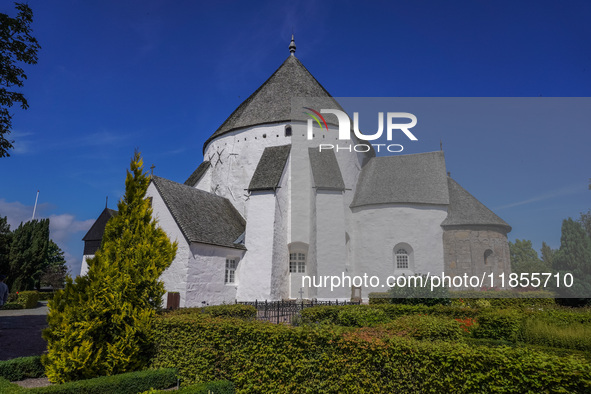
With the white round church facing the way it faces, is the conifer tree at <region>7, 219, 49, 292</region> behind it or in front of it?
in front

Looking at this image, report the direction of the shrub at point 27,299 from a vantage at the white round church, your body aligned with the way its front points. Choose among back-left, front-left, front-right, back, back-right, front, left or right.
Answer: front

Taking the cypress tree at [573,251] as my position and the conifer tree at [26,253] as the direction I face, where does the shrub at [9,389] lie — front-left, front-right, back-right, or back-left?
front-left

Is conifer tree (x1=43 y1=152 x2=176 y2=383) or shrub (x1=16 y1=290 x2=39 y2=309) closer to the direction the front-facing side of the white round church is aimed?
the shrub

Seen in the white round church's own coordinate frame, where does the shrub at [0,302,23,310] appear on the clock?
The shrub is roughly at 12 o'clock from the white round church.

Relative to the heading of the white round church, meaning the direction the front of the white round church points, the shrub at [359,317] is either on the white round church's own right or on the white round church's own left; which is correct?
on the white round church's own left

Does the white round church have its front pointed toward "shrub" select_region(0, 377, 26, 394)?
no

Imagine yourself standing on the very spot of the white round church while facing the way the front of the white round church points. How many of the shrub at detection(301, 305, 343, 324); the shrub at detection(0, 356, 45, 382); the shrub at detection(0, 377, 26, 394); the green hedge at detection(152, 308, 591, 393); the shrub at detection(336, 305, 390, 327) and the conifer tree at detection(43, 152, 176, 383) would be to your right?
0

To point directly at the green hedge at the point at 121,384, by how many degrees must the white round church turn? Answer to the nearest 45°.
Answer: approximately 90° to its left

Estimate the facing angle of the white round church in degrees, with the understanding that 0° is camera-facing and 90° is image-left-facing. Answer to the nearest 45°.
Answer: approximately 90°

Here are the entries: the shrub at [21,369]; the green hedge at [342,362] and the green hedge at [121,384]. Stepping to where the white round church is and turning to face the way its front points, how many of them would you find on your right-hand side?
0

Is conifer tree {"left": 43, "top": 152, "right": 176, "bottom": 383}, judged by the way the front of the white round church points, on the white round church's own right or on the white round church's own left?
on the white round church's own left

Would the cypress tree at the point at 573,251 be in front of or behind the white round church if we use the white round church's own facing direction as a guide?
behind
